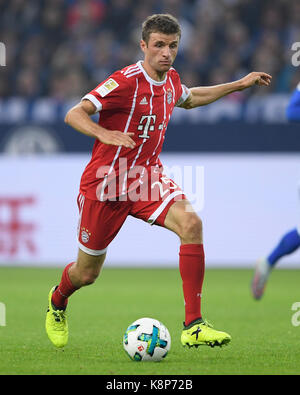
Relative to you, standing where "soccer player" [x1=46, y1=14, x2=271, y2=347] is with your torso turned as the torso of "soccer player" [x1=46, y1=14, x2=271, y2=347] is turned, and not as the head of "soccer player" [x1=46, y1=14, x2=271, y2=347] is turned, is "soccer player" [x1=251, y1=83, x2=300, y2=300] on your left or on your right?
on your left
